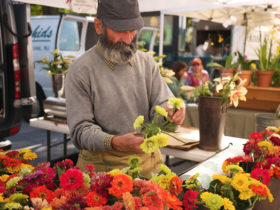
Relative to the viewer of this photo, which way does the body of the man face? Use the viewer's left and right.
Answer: facing the viewer and to the right of the viewer

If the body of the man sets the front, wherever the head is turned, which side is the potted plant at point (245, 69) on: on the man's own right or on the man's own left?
on the man's own left

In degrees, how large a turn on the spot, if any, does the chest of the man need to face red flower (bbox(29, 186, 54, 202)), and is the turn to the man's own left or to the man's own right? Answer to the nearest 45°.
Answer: approximately 45° to the man's own right

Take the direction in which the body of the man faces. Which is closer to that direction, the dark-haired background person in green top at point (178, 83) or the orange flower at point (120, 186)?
the orange flower

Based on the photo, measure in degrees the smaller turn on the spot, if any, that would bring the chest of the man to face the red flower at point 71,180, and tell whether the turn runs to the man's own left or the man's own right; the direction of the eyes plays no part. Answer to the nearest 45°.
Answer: approximately 45° to the man's own right

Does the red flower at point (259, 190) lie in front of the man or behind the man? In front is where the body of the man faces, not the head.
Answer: in front

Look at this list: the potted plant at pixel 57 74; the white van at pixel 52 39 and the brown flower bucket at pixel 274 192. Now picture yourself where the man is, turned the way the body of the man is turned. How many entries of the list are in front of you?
1

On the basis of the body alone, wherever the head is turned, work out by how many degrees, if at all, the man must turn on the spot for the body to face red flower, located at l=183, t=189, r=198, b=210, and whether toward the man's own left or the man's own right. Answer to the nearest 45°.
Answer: approximately 45° to the man's own right

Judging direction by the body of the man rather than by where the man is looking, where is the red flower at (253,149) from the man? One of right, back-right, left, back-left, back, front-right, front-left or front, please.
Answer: front
